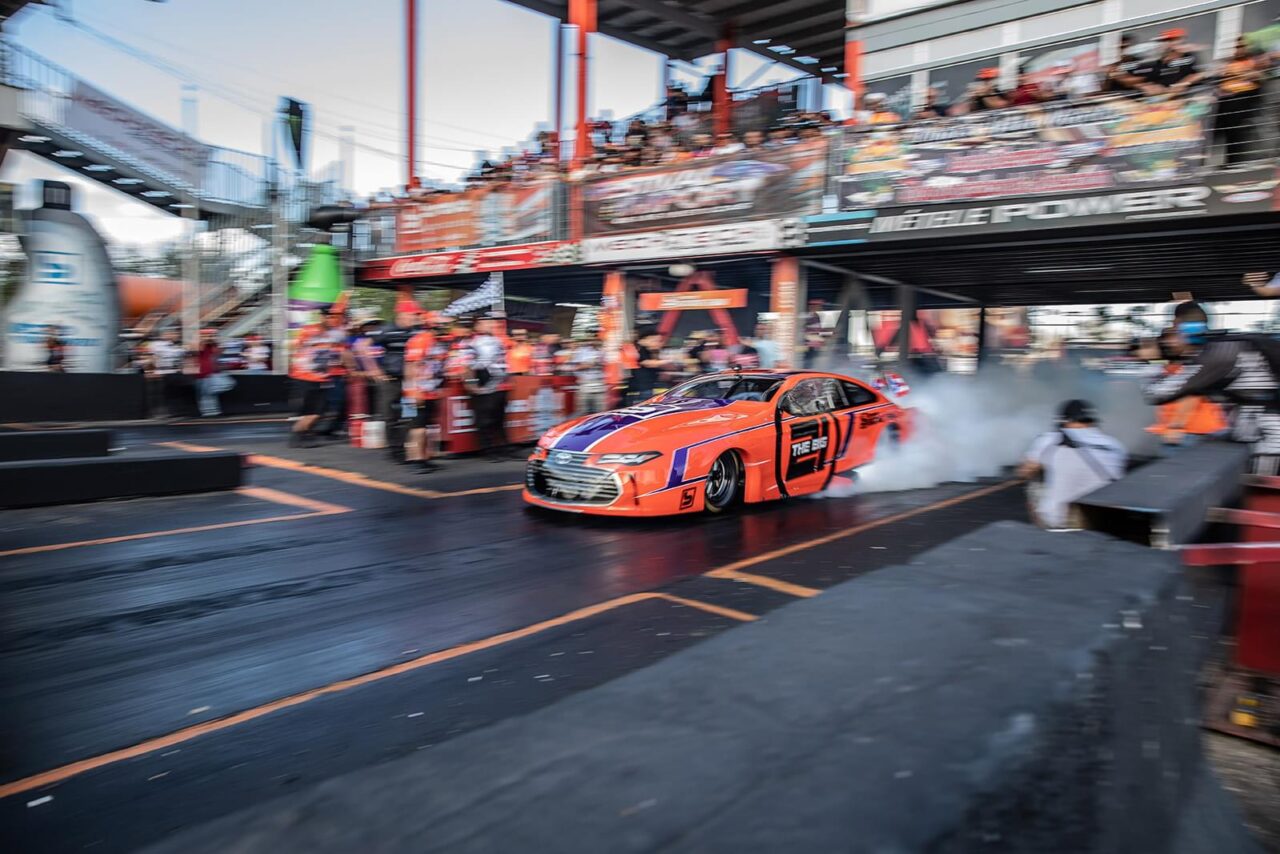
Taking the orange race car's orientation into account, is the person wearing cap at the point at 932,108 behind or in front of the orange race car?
behind

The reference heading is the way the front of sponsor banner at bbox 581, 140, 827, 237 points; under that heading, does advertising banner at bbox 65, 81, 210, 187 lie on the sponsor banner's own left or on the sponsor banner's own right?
on the sponsor banner's own right

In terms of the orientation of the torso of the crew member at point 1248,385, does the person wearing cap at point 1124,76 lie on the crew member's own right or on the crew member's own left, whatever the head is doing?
on the crew member's own right

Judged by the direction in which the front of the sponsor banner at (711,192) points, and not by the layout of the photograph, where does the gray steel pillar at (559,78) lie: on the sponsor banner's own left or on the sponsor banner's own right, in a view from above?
on the sponsor banner's own right

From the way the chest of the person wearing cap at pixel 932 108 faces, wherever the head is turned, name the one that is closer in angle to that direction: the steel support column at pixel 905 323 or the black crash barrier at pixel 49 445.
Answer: the black crash barrier

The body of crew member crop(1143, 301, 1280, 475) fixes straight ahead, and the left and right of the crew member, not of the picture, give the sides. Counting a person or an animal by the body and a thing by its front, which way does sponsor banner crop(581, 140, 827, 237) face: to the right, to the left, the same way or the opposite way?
to the left

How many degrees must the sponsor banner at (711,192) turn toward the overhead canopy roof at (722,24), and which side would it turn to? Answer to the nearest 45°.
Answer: approximately 135° to its right

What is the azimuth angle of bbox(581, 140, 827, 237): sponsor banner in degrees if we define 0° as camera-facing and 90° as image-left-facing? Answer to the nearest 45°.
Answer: approximately 45°

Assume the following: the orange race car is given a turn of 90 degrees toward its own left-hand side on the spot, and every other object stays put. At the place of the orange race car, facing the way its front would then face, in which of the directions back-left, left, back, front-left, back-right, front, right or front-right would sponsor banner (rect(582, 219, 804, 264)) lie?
back-left

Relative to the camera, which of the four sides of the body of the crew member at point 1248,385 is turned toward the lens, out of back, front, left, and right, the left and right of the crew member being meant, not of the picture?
left

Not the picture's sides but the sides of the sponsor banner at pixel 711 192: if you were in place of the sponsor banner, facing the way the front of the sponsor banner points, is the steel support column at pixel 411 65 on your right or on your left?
on your right
